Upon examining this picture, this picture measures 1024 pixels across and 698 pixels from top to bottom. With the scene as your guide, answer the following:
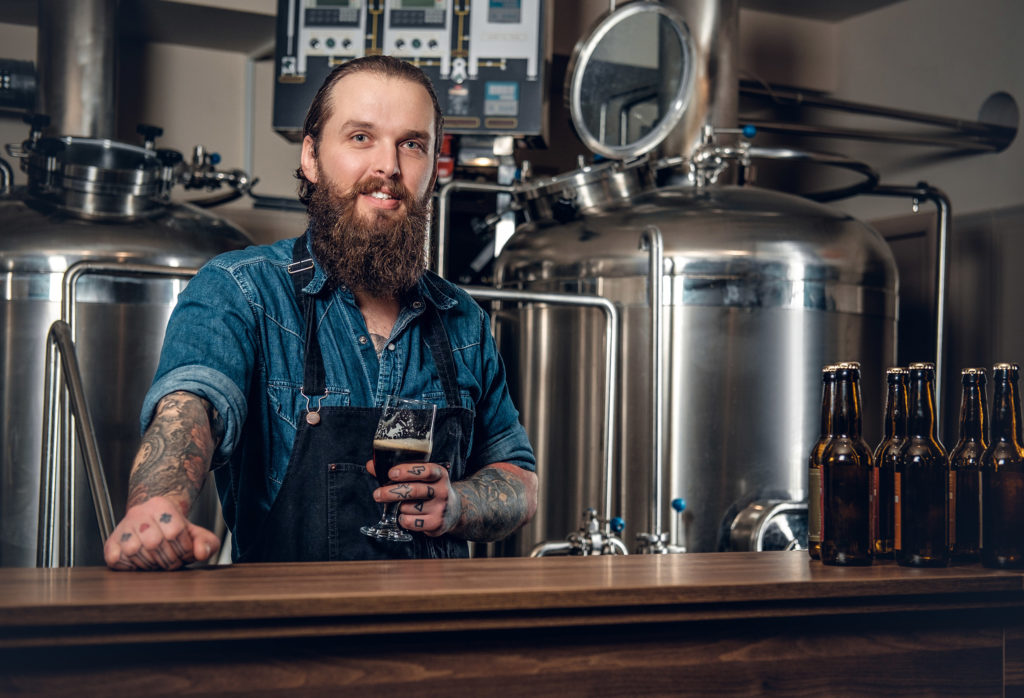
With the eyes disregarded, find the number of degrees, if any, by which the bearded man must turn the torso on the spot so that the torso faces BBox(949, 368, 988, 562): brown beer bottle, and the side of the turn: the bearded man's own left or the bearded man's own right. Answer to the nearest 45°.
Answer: approximately 45° to the bearded man's own left

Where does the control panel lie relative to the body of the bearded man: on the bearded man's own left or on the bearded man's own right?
on the bearded man's own left

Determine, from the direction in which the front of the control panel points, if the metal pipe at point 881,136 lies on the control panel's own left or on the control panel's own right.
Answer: on the control panel's own left

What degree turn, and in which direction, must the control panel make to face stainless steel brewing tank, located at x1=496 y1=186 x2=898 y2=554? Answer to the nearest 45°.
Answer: approximately 45° to its left

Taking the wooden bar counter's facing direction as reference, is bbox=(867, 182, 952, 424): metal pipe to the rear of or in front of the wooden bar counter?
to the rear

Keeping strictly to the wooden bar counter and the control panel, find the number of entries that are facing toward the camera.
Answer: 2
